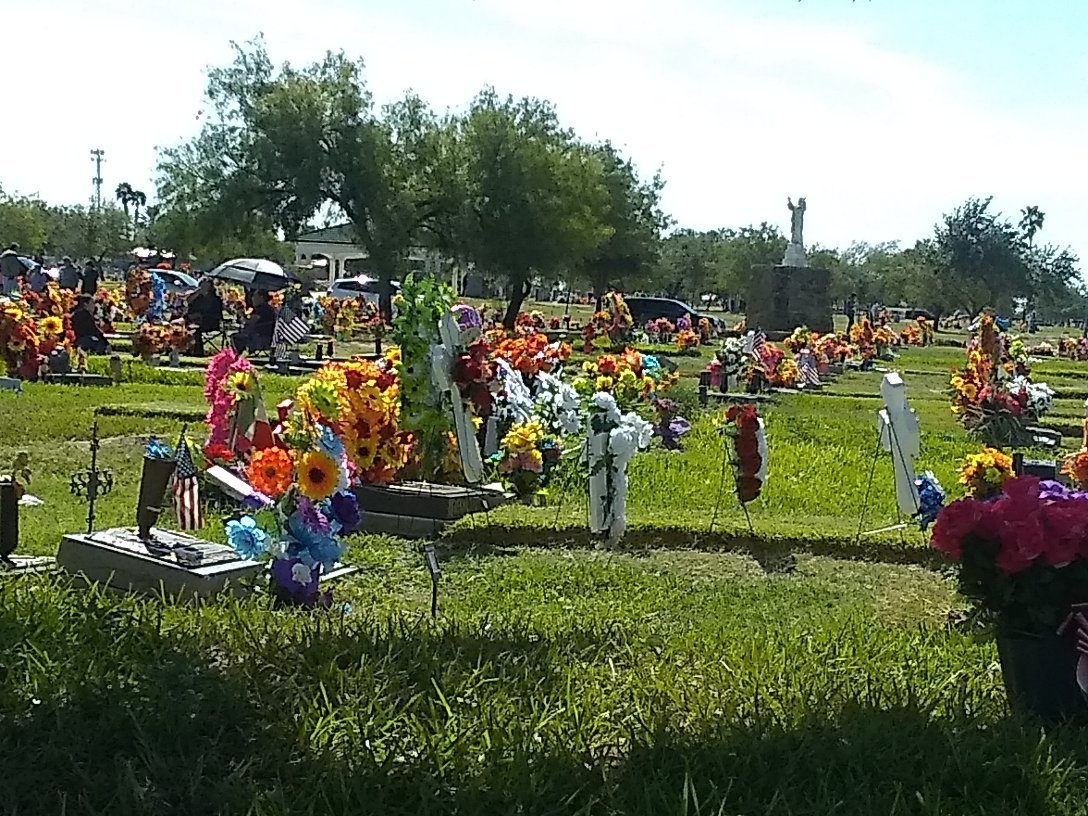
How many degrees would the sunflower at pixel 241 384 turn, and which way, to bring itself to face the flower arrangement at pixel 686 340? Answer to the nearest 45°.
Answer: approximately 135° to its left

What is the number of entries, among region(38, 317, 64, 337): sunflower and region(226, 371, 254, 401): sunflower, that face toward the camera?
2

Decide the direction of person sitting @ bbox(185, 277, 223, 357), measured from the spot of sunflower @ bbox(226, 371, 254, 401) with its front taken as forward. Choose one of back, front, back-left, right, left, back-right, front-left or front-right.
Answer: back

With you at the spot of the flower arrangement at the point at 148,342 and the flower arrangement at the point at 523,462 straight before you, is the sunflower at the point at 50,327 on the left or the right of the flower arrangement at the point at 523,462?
right

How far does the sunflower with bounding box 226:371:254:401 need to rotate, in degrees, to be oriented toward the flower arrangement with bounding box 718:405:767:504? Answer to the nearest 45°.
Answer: approximately 90° to its left

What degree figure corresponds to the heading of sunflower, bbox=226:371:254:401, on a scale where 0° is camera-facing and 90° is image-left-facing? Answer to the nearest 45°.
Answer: approximately 0°

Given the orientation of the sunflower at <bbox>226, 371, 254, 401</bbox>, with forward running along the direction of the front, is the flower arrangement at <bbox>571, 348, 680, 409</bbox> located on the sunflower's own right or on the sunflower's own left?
on the sunflower's own left
